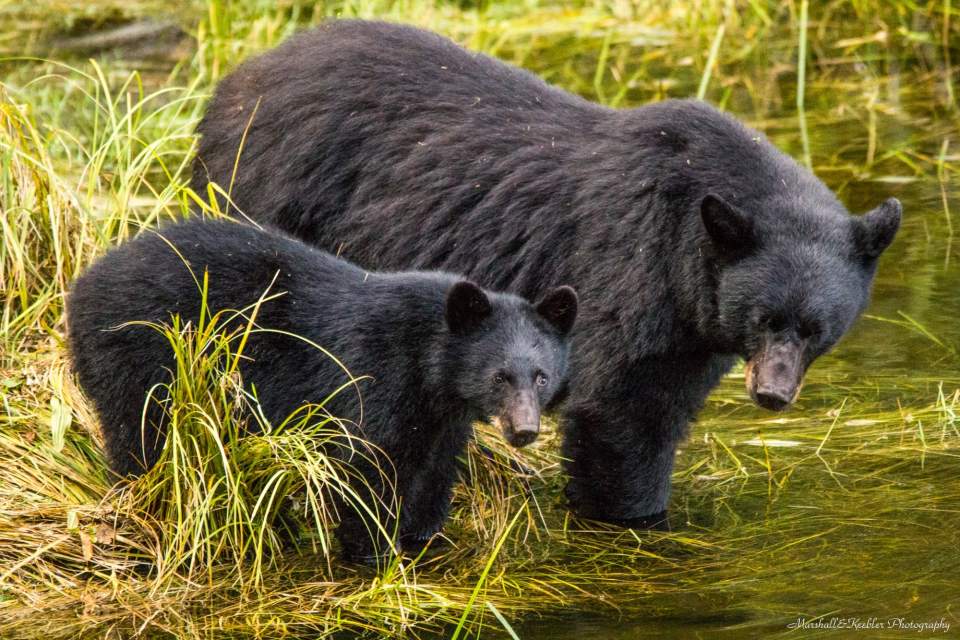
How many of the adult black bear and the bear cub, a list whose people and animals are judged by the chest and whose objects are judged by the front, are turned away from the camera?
0

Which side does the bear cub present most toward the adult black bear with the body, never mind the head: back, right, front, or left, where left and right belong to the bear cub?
left

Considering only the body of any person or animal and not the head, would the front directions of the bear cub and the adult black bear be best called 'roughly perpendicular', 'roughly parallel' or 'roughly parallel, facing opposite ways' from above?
roughly parallel

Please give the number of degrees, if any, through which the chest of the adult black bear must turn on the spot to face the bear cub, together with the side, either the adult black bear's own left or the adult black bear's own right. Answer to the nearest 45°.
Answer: approximately 90° to the adult black bear's own right

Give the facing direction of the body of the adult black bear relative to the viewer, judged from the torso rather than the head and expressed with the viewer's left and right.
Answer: facing the viewer and to the right of the viewer
